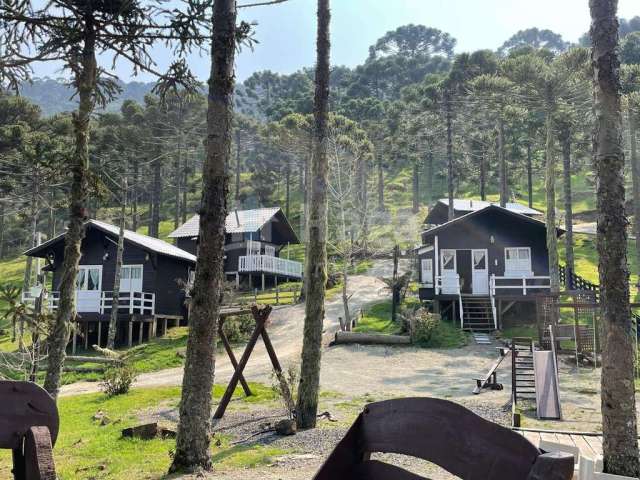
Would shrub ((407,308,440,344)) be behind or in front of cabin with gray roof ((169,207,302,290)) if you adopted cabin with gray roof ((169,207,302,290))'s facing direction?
in front

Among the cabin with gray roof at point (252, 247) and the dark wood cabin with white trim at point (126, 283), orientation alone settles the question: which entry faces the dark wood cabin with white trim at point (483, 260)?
the cabin with gray roof

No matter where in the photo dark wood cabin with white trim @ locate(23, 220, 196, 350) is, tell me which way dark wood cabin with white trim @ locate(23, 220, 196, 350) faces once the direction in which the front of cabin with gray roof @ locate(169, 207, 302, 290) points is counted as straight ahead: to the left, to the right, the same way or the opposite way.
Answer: to the right

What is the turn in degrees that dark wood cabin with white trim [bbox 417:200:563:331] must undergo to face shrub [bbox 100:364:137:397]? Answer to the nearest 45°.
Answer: approximately 45° to its right

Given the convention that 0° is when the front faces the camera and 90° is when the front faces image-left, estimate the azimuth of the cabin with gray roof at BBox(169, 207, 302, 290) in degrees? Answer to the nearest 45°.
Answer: approximately 315°

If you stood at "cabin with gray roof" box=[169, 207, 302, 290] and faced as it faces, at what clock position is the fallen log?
The fallen log is roughly at 1 o'clock from the cabin with gray roof.

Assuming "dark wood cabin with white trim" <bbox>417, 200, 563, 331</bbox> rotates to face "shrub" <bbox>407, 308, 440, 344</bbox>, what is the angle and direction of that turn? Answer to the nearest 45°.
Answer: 0° — it already faces it

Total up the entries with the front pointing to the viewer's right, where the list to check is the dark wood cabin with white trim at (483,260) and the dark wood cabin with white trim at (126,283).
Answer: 0

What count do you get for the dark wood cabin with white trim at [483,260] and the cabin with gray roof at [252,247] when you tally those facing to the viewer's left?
0

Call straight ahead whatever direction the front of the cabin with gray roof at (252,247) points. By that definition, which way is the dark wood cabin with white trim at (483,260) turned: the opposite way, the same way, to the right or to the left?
to the right
